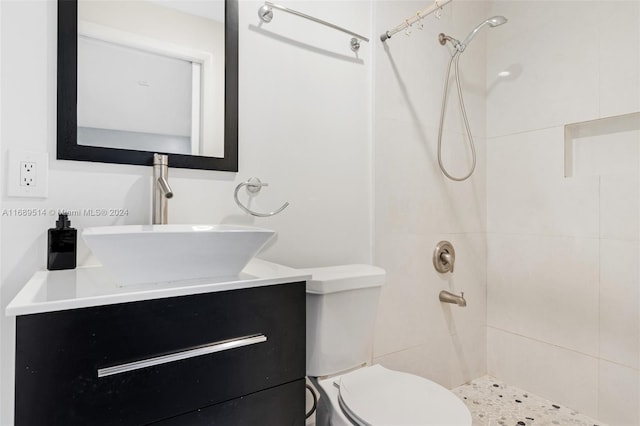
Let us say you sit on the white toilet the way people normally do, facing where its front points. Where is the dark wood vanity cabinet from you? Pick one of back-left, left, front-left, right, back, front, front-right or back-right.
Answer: right

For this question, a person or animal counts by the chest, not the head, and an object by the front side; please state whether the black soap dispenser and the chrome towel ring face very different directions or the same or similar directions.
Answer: same or similar directions

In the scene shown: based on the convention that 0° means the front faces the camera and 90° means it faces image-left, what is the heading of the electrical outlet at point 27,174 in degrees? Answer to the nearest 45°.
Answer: approximately 0°

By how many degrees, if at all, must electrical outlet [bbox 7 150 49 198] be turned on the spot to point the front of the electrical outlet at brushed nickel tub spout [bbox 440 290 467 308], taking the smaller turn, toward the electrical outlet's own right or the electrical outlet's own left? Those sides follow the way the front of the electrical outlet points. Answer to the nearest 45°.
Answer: approximately 90° to the electrical outlet's own left

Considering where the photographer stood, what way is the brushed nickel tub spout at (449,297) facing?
facing the viewer and to the right of the viewer

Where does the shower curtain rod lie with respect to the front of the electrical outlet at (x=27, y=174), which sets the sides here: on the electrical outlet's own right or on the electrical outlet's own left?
on the electrical outlet's own left

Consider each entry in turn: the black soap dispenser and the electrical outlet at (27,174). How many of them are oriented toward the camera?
2

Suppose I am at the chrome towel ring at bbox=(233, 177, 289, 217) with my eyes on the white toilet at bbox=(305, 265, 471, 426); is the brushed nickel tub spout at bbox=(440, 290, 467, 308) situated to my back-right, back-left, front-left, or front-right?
front-left

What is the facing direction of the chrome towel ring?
toward the camera

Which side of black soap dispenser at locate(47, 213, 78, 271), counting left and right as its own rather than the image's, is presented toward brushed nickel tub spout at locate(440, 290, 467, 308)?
left

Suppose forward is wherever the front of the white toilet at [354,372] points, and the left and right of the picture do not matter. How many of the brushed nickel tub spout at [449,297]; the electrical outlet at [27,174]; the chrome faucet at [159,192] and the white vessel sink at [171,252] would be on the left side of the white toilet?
1

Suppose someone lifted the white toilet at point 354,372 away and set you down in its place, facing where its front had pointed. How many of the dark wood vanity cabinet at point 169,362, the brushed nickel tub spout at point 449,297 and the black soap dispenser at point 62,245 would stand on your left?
1
